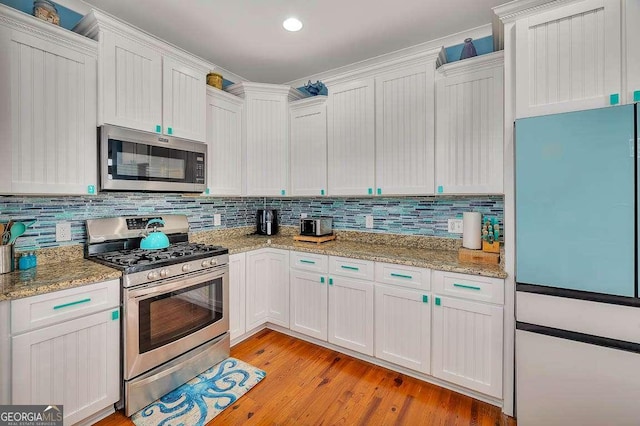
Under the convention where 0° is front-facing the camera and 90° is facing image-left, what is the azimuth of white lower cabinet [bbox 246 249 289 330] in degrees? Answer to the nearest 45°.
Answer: approximately 0°

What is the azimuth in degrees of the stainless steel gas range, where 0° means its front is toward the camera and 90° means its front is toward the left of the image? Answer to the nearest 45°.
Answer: approximately 315°

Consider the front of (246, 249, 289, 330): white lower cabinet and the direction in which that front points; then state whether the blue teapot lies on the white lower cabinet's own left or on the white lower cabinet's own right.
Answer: on the white lower cabinet's own right

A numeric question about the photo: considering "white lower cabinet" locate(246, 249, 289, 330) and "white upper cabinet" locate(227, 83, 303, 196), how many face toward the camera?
2

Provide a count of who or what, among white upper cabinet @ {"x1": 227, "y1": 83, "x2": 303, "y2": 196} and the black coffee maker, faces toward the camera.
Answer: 2
